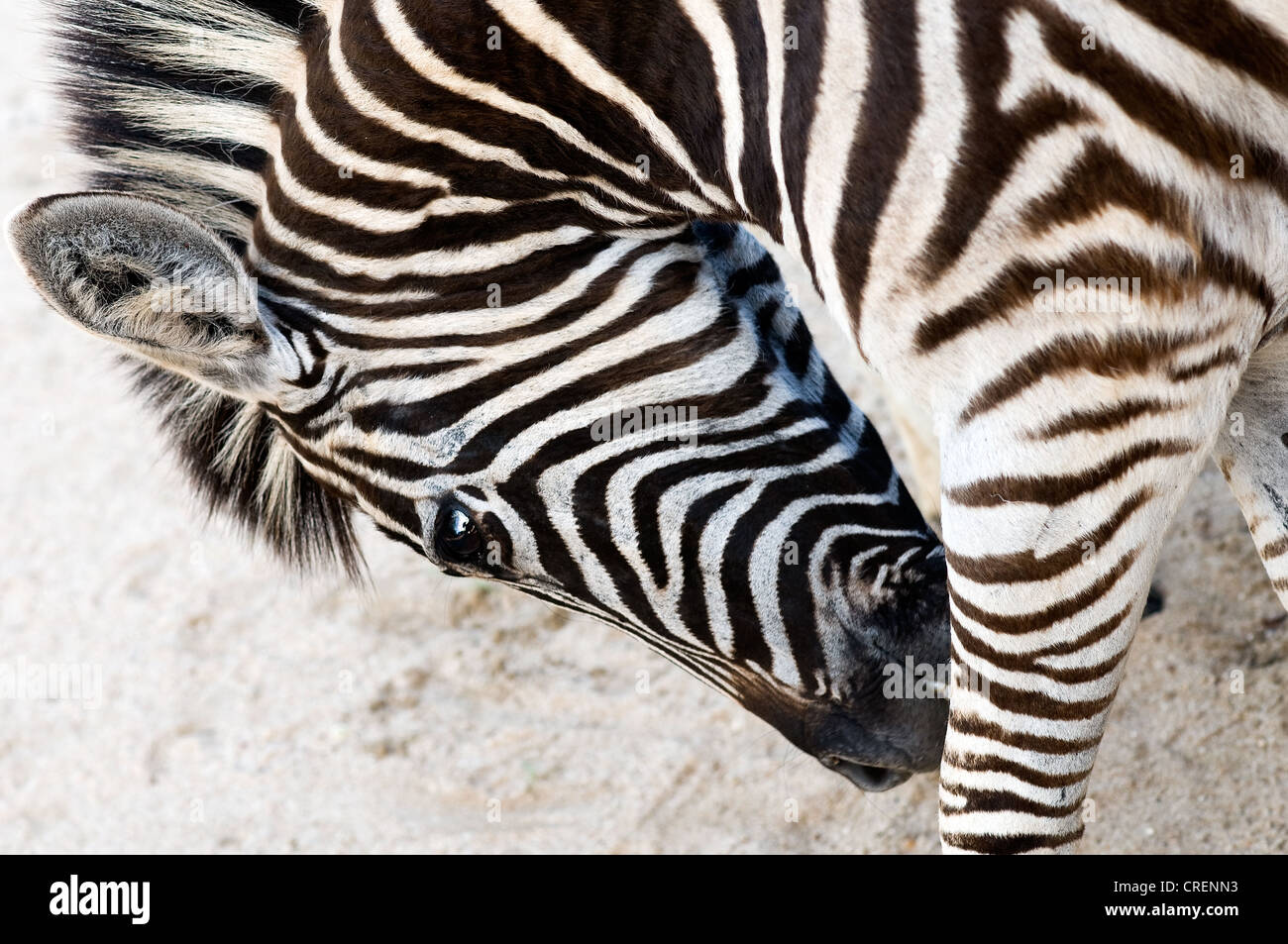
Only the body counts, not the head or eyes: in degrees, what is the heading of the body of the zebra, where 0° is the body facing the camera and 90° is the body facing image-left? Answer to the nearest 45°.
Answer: approximately 90°
